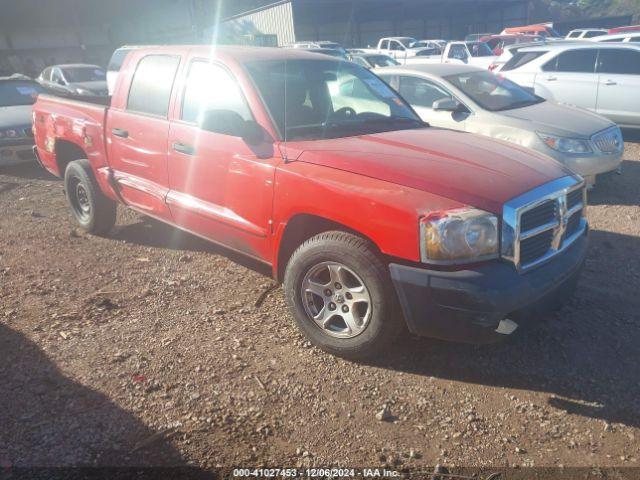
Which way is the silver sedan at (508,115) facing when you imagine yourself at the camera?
facing the viewer and to the right of the viewer

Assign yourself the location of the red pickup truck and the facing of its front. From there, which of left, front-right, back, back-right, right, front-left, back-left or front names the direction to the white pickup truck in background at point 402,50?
back-left

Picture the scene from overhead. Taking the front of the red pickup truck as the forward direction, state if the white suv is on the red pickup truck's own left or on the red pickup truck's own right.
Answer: on the red pickup truck's own left

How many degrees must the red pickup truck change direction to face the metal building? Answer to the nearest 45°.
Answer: approximately 135° to its left

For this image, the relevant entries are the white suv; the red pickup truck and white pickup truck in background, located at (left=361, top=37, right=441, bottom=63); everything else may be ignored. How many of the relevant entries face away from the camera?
0

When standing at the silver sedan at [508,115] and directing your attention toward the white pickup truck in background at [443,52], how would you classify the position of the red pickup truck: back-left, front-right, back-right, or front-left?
back-left

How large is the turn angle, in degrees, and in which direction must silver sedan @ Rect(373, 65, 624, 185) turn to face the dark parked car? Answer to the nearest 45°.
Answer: approximately 135° to its right

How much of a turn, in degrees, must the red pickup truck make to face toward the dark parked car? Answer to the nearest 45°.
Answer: approximately 180°
